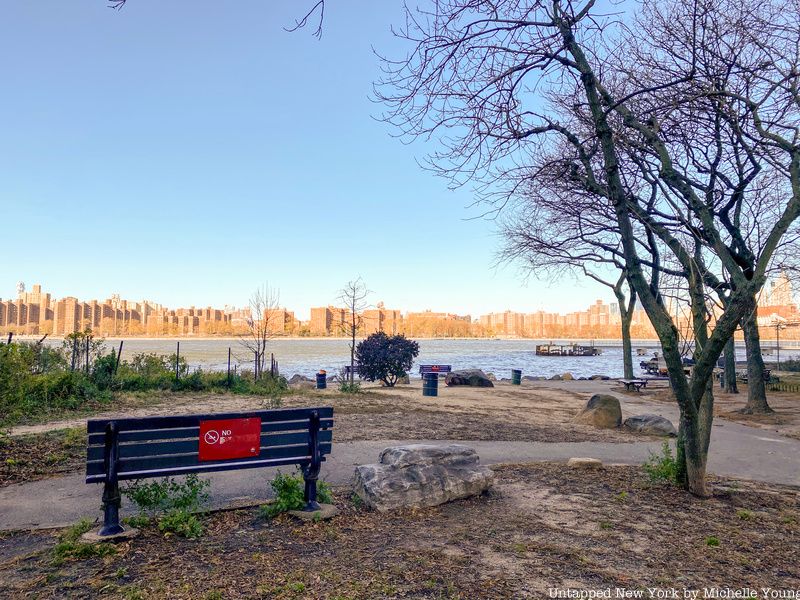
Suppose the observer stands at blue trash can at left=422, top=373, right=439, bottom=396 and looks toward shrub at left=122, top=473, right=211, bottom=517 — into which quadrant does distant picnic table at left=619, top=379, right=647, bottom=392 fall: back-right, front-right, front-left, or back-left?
back-left

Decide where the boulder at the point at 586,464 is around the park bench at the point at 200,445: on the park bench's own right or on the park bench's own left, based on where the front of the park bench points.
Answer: on the park bench's own right

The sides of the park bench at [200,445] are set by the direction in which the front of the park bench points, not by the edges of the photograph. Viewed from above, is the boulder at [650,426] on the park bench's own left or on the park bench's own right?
on the park bench's own right

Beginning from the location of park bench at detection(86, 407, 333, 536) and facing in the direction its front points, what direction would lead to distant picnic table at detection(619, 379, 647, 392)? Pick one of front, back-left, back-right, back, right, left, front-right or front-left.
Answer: front-right

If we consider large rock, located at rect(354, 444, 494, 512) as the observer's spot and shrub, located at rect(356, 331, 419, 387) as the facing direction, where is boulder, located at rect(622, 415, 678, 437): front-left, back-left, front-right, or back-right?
front-right

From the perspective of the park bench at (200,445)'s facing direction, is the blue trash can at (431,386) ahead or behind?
ahead

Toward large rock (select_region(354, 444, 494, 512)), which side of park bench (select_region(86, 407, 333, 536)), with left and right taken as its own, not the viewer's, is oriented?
right

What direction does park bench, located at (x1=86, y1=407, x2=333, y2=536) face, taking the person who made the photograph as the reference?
facing away from the viewer
